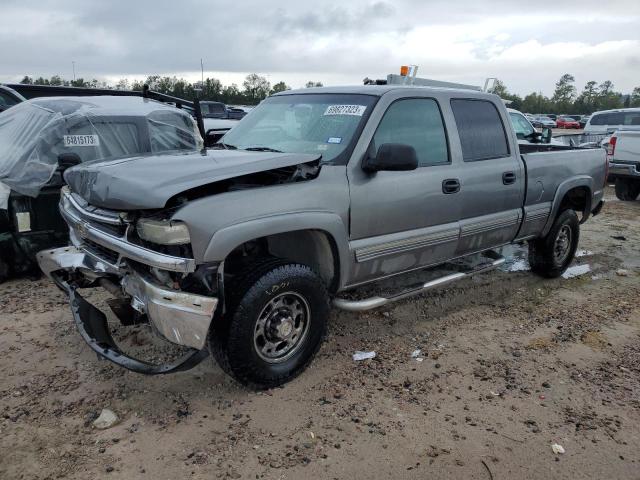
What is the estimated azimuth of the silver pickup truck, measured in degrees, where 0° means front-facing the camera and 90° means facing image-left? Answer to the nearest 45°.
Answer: approximately 45°

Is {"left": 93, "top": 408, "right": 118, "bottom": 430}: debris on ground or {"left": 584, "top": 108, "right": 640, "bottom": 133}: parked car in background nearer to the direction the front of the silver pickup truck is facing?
the debris on ground

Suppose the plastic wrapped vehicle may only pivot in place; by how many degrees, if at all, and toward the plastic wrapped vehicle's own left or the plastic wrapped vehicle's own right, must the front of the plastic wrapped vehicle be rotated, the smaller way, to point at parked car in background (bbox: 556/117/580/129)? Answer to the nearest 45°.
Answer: approximately 180°

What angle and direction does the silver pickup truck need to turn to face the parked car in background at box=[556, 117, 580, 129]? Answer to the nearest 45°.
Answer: approximately 180°

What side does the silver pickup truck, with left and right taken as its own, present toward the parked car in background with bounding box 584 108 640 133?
back

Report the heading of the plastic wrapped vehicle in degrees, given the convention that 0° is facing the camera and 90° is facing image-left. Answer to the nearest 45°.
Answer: approximately 45°

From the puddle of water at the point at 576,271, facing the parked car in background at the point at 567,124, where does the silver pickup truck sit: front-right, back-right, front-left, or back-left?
back-left

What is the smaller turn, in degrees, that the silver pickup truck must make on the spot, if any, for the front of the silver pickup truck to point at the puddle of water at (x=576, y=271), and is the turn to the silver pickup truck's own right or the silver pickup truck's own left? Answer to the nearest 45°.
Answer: approximately 180°

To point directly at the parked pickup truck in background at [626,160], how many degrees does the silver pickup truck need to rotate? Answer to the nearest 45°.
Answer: approximately 180°

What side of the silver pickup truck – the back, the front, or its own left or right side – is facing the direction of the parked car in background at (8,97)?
right

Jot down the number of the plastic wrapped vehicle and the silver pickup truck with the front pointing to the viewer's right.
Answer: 0

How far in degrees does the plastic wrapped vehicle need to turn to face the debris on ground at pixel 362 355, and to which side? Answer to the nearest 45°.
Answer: approximately 90° to its left
